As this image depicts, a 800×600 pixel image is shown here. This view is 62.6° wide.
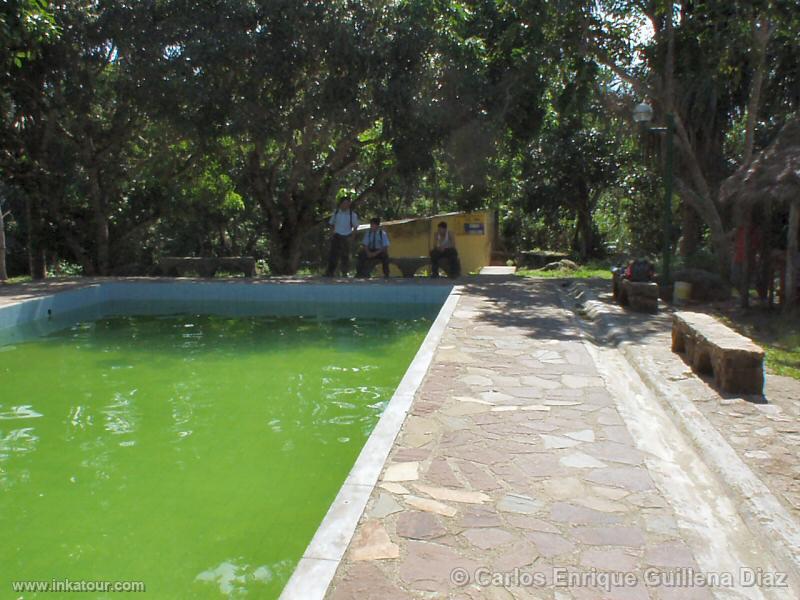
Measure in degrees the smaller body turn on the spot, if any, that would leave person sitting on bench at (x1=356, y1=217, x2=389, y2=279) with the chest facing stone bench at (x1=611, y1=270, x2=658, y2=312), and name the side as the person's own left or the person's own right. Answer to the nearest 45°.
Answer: approximately 45° to the person's own left

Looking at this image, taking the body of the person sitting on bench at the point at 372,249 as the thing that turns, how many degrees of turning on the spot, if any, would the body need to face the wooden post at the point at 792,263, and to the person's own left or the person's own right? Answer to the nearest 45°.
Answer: approximately 45° to the person's own left

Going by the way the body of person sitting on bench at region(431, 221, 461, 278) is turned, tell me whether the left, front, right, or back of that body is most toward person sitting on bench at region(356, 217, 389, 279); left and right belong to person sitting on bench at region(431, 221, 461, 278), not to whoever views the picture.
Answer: right

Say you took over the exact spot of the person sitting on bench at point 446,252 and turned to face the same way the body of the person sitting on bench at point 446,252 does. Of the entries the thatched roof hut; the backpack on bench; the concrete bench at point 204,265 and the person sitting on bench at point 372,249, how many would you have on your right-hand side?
2

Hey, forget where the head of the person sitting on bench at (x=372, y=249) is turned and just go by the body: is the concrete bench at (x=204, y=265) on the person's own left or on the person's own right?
on the person's own right

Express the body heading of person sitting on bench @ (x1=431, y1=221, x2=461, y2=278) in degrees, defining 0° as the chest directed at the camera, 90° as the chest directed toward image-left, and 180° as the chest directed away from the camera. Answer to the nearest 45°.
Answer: approximately 0°

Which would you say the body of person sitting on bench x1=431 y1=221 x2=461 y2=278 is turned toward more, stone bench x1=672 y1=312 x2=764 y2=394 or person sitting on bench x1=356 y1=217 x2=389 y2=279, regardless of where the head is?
the stone bench

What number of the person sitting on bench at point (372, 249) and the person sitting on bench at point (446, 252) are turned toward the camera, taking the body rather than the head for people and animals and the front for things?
2

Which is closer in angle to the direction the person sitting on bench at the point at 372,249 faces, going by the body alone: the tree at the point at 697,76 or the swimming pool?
the swimming pool
